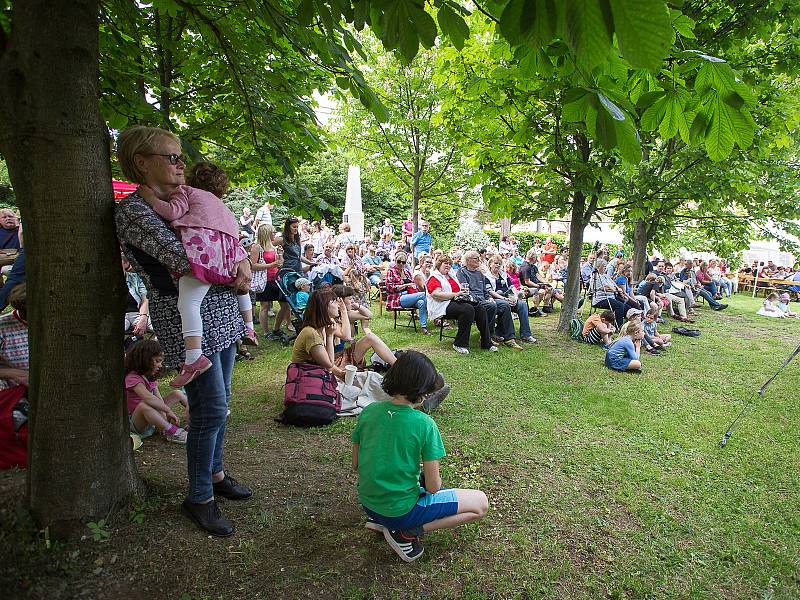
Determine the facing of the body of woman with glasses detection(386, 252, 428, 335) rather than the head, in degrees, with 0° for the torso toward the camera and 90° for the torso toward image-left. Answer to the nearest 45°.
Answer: approximately 315°

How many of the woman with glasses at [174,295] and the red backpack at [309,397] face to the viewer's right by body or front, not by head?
1

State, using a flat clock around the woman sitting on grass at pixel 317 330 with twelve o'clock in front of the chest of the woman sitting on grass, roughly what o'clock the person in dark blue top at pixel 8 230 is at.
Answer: The person in dark blue top is roughly at 7 o'clock from the woman sitting on grass.

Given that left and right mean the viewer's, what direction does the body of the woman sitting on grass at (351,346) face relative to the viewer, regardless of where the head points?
facing to the right of the viewer

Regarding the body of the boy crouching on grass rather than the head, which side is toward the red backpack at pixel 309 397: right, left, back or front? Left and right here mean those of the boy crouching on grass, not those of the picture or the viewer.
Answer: left

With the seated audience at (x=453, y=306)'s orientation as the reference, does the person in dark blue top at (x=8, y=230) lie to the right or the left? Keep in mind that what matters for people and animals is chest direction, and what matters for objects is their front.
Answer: on their right

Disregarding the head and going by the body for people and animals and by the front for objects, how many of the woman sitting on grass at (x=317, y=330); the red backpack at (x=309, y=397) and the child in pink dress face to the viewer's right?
1

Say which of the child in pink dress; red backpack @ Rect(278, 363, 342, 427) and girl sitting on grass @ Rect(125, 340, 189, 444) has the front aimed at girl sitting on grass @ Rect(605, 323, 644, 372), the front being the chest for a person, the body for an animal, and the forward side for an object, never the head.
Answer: girl sitting on grass @ Rect(125, 340, 189, 444)

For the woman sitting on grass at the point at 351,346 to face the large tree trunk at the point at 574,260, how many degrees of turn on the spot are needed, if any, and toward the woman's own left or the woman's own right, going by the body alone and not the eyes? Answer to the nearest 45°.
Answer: approximately 45° to the woman's own left

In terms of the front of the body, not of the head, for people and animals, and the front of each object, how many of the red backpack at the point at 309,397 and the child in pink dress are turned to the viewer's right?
0

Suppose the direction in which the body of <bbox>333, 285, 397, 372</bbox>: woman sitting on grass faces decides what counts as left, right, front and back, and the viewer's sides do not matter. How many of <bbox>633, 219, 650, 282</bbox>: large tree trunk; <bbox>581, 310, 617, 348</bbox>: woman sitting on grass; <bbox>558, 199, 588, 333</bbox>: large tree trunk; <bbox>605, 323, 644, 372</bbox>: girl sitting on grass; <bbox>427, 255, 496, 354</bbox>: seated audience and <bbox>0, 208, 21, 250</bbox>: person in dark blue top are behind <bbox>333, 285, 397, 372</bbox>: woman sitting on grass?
1

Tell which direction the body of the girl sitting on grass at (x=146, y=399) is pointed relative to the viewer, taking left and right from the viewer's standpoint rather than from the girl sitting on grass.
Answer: facing to the right of the viewer

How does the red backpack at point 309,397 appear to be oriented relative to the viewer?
toward the camera

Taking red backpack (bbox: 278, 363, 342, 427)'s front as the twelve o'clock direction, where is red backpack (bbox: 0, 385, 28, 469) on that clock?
red backpack (bbox: 0, 385, 28, 469) is roughly at 2 o'clock from red backpack (bbox: 278, 363, 342, 427).

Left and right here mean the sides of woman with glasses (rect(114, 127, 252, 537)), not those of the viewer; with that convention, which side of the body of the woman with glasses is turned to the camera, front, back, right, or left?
right

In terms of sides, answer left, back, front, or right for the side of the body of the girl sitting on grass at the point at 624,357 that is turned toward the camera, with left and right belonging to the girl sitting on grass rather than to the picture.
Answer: right
